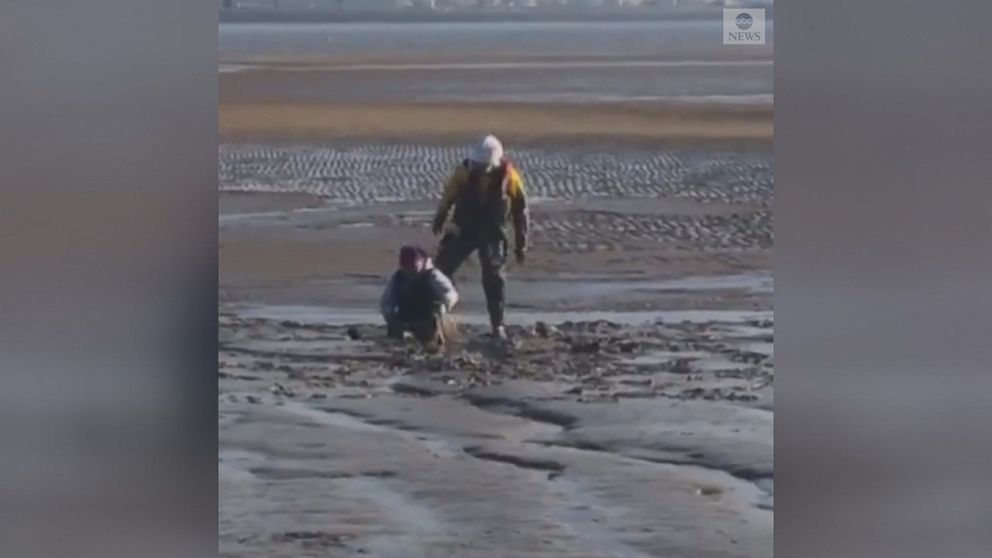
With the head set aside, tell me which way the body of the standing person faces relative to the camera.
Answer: toward the camera
